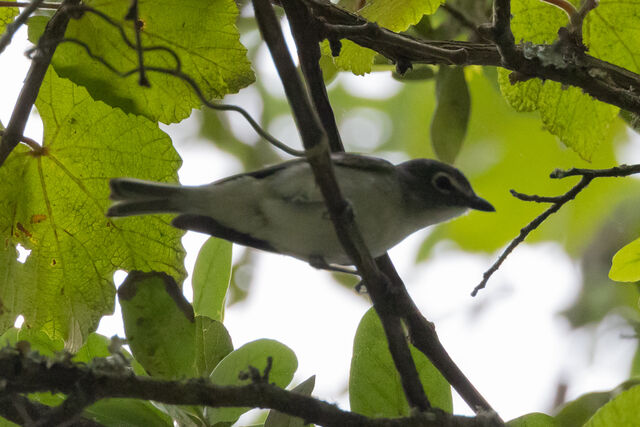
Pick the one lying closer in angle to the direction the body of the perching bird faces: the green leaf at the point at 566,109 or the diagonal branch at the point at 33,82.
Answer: the green leaf

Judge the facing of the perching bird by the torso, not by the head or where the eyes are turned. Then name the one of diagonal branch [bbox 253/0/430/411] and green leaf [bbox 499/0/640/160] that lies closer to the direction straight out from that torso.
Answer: the green leaf

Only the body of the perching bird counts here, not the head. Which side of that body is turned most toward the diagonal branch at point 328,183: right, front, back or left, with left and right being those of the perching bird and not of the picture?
right

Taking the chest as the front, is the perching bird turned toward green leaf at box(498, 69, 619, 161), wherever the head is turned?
yes

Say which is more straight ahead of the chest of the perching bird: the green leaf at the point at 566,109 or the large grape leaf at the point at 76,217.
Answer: the green leaf

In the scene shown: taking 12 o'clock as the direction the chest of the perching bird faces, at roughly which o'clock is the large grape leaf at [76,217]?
The large grape leaf is roughly at 6 o'clock from the perching bird.

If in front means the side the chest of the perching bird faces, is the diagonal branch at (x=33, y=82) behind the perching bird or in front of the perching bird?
behind

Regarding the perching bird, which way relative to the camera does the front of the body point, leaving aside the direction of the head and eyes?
to the viewer's right
